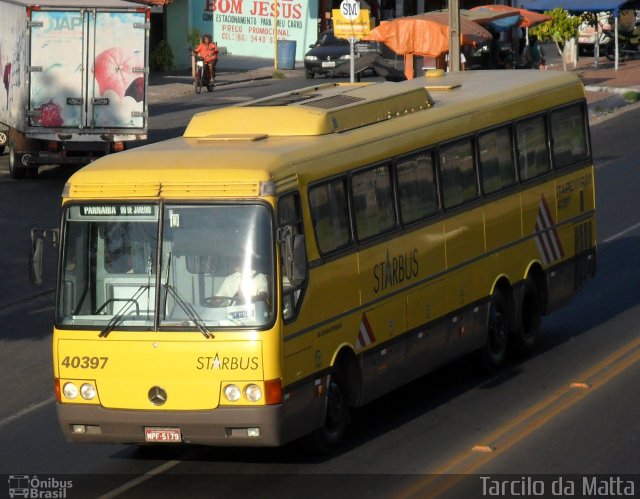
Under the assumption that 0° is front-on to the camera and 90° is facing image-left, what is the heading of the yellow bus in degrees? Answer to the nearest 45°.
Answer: approximately 45°

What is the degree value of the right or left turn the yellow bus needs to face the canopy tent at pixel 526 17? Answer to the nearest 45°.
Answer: approximately 135° to its right

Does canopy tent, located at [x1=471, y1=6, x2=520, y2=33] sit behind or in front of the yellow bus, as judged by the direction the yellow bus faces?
behind

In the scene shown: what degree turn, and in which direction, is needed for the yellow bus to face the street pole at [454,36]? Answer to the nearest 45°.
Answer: approximately 135° to its right

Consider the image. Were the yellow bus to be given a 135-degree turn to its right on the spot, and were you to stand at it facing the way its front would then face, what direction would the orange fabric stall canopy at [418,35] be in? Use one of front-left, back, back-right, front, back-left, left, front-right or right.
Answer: front

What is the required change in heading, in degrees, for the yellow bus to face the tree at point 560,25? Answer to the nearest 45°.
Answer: approximately 135° to its right

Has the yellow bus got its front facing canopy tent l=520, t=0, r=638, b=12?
no
